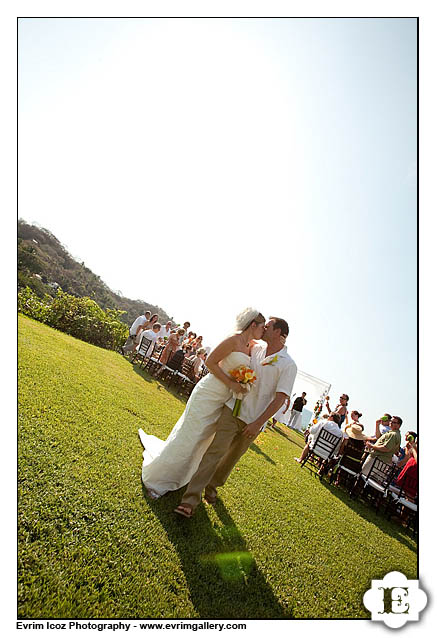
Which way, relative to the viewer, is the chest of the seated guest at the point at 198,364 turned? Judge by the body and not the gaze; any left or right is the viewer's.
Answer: facing to the right of the viewer

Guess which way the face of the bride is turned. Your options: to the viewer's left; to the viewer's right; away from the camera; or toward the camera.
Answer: to the viewer's right

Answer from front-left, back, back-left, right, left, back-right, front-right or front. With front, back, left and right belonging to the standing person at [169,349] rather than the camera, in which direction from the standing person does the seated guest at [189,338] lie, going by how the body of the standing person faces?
left

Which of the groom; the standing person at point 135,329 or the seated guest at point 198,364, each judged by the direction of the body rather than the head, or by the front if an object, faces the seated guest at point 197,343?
the standing person

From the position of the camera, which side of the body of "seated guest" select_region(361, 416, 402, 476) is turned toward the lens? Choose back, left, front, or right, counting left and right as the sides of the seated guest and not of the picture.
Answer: left

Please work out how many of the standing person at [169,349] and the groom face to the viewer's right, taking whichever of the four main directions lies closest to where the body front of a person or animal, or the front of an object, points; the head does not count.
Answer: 1

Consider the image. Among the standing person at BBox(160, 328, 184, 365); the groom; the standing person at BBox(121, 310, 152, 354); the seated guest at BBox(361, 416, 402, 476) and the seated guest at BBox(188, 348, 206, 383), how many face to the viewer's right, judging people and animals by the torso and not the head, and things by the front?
3

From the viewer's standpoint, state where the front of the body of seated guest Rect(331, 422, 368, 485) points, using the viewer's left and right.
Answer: facing away from the viewer and to the left of the viewer

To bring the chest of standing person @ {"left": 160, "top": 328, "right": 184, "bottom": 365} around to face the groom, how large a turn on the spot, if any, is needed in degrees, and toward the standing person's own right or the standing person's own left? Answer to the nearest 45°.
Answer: approximately 90° to the standing person's own right

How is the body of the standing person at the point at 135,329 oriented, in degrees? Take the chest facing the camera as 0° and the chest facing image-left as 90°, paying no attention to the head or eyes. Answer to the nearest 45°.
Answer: approximately 270°
